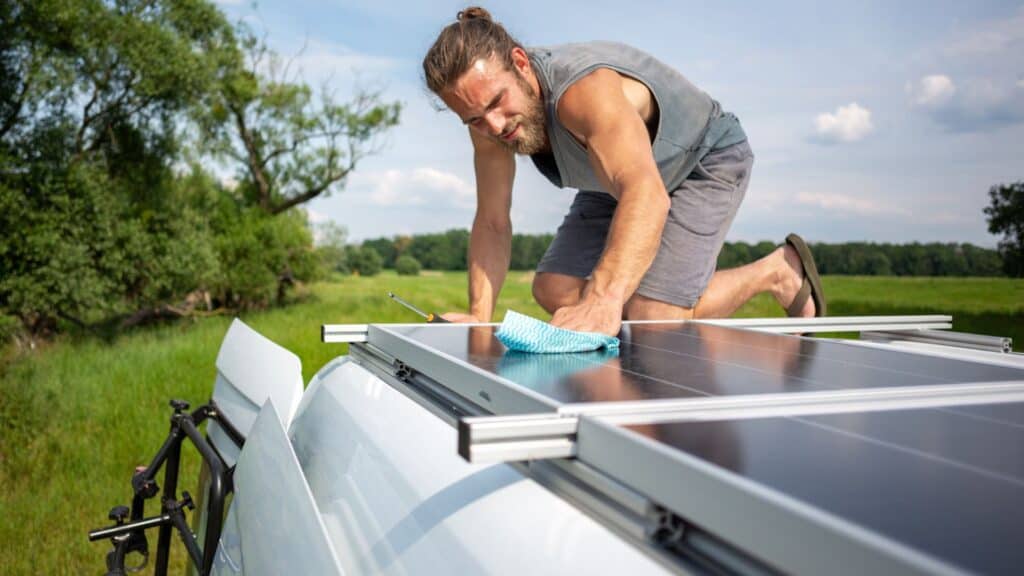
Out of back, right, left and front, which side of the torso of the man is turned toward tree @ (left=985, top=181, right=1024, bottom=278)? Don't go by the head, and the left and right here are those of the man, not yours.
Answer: back

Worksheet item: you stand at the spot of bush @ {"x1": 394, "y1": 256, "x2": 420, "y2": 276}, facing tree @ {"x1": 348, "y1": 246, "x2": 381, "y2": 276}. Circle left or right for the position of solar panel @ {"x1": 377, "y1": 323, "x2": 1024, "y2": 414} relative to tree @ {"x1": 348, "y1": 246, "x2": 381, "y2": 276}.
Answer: left

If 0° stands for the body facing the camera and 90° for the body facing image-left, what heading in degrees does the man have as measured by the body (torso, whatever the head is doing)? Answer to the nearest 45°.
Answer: approximately 45°

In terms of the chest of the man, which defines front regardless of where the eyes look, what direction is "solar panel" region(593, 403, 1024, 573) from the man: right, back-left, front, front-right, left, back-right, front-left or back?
front-left

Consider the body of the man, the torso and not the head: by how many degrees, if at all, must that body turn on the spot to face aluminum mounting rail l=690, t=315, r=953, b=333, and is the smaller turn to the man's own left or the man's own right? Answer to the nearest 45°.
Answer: approximately 90° to the man's own left

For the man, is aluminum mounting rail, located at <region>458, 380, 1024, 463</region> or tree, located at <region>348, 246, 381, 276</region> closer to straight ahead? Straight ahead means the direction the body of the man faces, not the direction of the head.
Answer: the aluminum mounting rail

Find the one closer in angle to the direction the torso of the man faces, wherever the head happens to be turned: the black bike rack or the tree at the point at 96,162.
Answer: the black bike rack

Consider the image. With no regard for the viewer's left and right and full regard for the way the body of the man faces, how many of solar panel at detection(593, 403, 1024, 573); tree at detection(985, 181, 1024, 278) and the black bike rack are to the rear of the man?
1

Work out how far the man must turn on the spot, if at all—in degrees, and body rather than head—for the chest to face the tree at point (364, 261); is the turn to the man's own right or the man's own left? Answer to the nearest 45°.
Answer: approximately 90° to the man's own right

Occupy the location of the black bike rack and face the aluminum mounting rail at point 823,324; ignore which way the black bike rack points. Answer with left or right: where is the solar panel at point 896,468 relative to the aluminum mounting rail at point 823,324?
right
